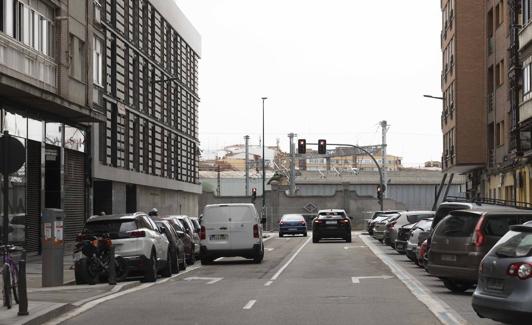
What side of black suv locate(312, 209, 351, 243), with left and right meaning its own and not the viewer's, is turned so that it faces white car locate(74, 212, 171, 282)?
back

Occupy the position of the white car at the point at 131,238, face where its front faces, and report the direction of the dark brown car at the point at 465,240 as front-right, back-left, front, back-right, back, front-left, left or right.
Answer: right

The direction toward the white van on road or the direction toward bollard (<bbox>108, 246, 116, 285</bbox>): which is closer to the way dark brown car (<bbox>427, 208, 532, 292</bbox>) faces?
the white van on road

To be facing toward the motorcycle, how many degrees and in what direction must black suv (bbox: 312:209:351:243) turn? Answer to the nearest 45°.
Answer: approximately 180°

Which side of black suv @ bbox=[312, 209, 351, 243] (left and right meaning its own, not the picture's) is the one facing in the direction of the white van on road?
back

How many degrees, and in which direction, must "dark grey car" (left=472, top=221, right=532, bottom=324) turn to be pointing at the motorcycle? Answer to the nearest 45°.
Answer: approximately 90° to its left

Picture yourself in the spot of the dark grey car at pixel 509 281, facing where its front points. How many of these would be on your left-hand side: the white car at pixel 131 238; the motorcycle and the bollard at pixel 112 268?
3

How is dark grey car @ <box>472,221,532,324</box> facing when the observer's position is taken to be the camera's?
facing away from the viewer and to the right of the viewer

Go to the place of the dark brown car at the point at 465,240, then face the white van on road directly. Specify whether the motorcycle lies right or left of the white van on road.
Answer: left

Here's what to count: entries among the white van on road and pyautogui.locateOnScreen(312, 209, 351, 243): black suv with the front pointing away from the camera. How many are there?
2

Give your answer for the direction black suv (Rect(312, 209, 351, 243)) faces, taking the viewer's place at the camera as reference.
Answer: facing away from the viewer

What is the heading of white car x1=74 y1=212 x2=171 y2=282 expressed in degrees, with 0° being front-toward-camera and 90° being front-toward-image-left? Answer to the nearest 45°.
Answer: approximately 225°

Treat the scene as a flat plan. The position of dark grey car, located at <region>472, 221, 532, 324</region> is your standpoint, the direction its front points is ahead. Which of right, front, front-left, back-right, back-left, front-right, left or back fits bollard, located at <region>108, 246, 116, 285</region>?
left

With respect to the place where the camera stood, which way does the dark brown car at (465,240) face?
facing away from the viewer and to the right of the viewer

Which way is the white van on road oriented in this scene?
away from the camera
